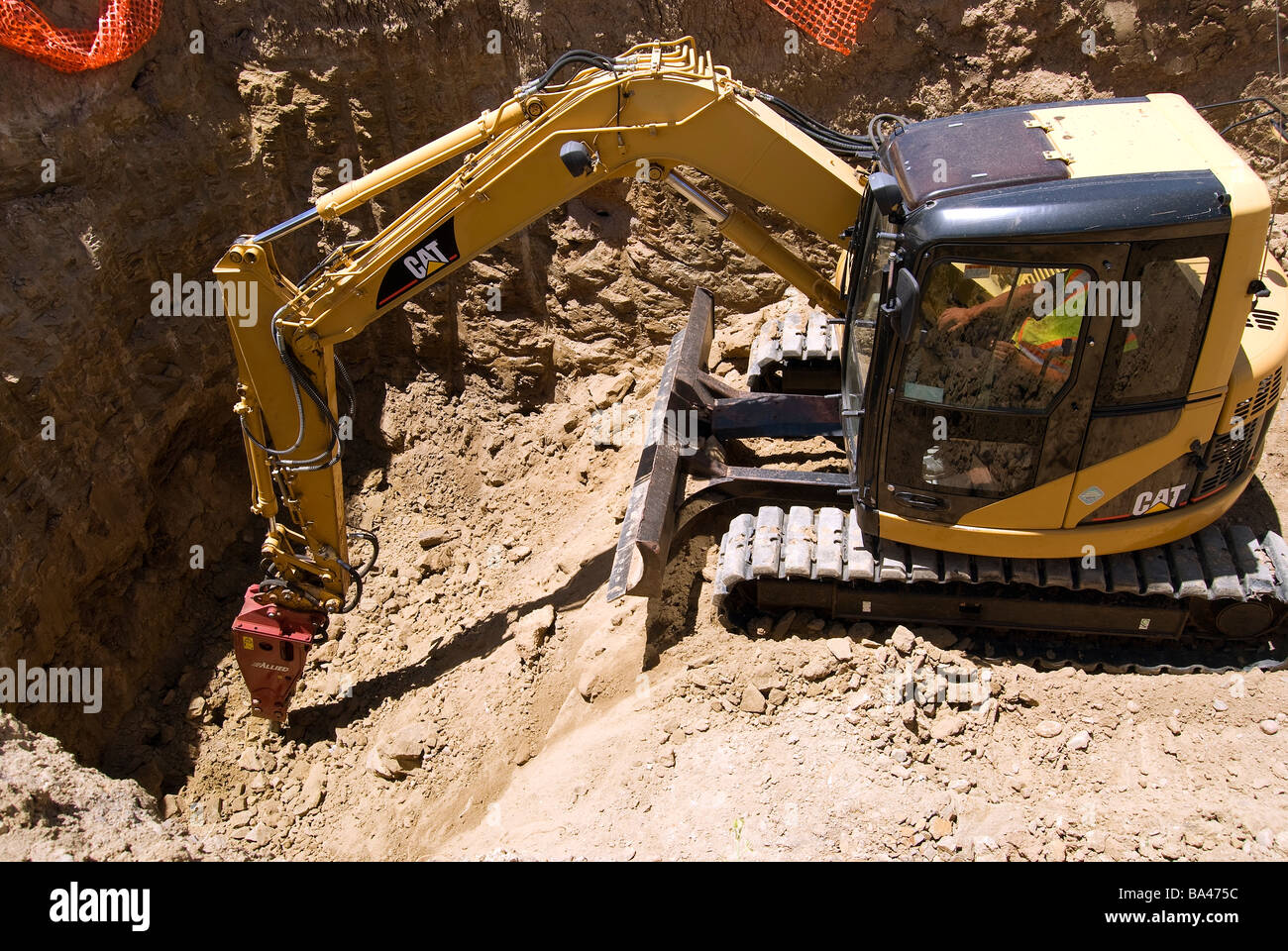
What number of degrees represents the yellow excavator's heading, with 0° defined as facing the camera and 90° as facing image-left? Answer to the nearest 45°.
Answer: approximately 90°

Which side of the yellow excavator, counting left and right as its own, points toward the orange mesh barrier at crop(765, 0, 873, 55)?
right

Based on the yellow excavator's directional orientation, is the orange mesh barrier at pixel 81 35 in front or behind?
in front

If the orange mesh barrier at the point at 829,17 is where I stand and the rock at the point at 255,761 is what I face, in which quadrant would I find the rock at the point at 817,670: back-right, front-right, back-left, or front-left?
front-left

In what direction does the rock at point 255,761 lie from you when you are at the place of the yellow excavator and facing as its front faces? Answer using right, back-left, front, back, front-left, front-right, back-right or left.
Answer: front
